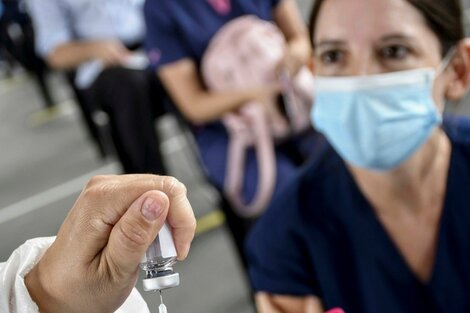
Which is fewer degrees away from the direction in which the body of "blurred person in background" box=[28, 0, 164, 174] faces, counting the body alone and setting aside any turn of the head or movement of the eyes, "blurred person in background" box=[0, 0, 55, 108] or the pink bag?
the pink bag

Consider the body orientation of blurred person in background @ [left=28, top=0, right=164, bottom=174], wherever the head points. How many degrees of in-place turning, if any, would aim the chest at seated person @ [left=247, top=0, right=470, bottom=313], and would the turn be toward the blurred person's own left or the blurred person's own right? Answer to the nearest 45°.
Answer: approximately 45° to the blurred person's own right

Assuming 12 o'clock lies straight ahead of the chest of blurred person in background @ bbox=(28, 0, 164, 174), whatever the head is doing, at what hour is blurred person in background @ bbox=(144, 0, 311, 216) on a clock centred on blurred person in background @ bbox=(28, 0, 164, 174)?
blurred person in background @ bbox=(144, 0, 311, 216) is roughly at 1 o'clock from blurred person in background @ bbox=(28, 0, 164, 174).

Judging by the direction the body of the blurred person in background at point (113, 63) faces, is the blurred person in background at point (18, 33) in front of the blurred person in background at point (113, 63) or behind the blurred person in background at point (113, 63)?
behind

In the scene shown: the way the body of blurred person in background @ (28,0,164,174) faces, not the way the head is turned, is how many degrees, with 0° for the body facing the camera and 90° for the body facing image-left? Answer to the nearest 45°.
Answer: approximately 315°

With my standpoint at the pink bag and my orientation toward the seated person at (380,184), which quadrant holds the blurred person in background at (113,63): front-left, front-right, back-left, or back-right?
back-right
